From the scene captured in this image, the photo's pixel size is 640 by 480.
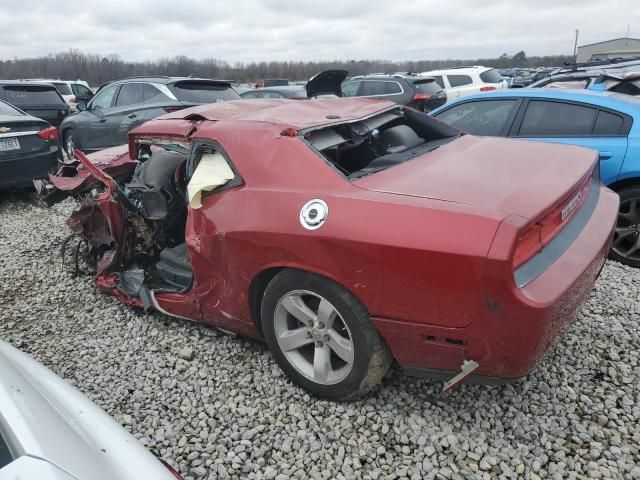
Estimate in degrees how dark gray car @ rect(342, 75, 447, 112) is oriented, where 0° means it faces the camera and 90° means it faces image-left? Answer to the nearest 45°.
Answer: approximately 135°

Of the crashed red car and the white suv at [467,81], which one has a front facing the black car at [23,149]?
the crashed red car

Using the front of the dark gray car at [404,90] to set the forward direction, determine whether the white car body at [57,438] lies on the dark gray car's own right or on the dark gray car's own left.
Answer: on the dark gray car's own left

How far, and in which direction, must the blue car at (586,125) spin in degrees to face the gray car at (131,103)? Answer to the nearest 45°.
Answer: approximately 45° to its left

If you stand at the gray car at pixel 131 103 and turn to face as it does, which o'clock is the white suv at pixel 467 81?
The white suv is roughly at 4 o'clock from the gray car.

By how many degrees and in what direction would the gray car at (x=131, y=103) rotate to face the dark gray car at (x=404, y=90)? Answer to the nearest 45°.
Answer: approximately 135° to its right

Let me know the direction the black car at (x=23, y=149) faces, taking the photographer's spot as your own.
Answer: facing away from the viewer and to the left of the viewer

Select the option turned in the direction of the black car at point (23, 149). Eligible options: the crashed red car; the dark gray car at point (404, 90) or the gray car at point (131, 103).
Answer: the crashed red car

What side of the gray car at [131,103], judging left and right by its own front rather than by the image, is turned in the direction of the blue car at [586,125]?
back

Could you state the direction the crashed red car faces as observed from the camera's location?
facing away from the viewer and to the left of the viewer
